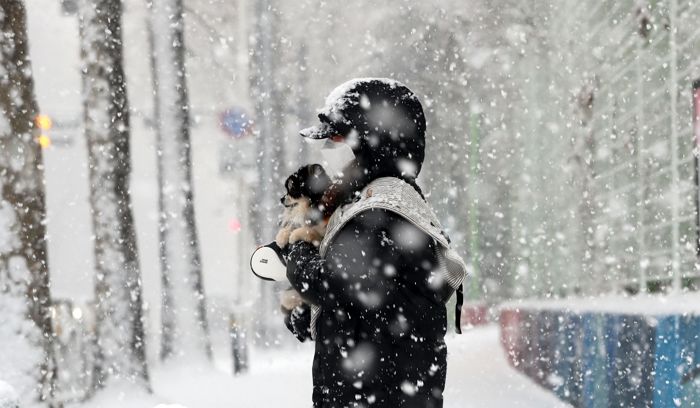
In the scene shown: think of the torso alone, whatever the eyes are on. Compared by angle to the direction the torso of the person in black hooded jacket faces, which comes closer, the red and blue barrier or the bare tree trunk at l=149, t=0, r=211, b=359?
the bare tree trunk

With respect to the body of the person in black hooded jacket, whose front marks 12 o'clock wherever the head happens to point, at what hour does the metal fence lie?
The metal fence is roughly at 4 o'clock from the person in black hooded jacket.

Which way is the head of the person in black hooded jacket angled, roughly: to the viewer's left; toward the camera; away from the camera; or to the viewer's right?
to the viewer's left

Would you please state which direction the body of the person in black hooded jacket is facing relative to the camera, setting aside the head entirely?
to the viewer's left

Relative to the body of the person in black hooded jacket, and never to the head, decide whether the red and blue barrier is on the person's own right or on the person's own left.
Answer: on the person's own right

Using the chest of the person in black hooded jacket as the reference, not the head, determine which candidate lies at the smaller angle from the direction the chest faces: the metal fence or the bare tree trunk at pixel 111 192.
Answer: the bare tree trunk

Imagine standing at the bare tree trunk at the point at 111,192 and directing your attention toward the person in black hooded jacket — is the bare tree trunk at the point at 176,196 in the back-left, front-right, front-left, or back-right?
back-left
